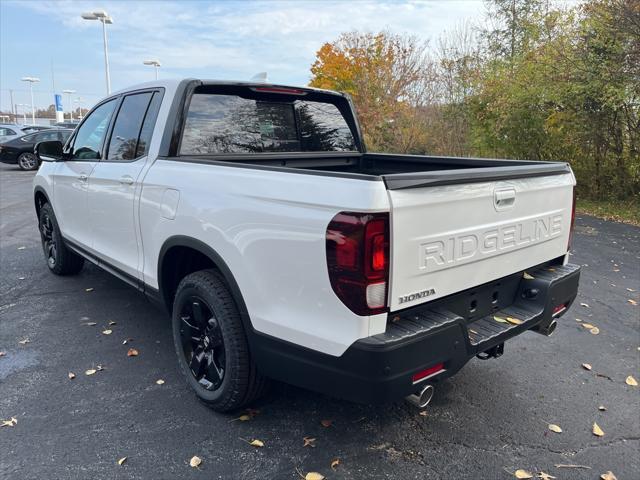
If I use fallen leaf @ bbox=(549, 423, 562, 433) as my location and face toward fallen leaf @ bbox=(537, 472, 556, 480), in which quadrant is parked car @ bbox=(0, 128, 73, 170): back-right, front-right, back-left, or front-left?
back-right

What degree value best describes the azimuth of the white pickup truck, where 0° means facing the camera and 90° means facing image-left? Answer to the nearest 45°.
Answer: approximately 135°

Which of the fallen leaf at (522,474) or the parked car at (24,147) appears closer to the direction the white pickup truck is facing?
the parked car

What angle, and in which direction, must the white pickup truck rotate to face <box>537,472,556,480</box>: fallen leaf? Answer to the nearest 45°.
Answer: approximately 135° to its right

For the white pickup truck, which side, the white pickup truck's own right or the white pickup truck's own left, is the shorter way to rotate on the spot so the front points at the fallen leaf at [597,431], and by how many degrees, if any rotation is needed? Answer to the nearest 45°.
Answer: approximately 135° to the white pickup truck's own right
